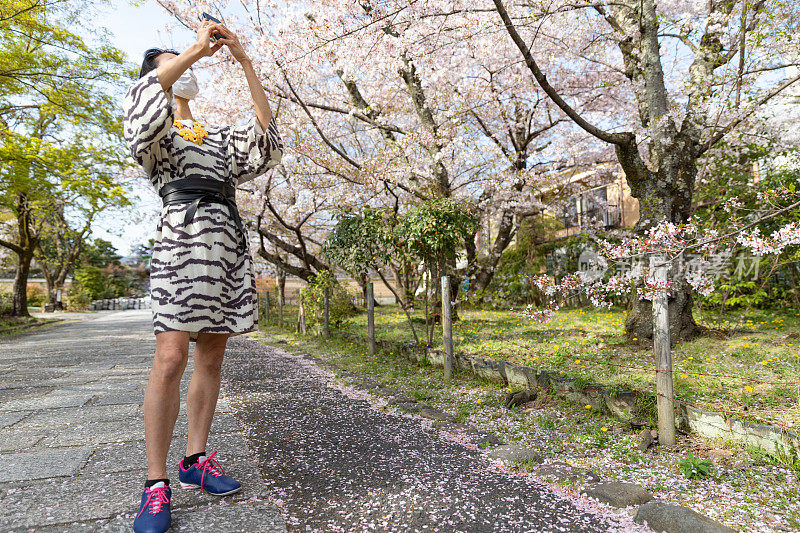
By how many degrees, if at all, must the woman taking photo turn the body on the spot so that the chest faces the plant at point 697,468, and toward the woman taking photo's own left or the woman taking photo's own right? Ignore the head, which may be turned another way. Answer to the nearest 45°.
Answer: approximately 45° to the woman taking photo's own left

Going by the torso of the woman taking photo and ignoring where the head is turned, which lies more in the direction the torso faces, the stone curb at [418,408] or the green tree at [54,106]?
the stone curb

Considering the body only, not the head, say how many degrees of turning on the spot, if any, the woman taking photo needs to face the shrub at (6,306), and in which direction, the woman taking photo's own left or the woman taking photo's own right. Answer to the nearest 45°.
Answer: approximately 135° to the woman taking photo's own left

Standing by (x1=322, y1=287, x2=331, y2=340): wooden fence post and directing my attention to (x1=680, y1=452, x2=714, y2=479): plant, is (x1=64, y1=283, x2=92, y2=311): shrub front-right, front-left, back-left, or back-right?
back-right

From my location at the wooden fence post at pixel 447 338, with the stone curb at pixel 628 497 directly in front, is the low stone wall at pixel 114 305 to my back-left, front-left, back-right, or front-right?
back-right

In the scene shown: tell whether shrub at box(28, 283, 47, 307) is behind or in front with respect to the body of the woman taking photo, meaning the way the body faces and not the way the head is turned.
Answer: behind

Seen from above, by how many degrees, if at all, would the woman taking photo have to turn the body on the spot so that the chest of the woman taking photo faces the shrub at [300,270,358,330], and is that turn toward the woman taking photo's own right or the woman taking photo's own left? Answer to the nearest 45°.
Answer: approximately 135° to the woman taking photo's own left

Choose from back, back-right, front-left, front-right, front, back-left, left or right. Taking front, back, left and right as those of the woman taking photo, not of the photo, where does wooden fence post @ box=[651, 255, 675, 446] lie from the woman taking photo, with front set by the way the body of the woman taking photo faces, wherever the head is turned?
front-left

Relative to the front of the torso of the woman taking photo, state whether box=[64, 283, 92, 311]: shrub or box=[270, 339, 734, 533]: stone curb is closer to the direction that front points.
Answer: the stone curb

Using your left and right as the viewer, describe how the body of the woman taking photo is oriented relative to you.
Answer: facing the viewer and to the right of the viewer

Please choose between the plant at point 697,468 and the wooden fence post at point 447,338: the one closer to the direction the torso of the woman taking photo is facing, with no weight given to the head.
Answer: the plant

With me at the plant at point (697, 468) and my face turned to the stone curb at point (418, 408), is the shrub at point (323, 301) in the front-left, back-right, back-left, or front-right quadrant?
front-right

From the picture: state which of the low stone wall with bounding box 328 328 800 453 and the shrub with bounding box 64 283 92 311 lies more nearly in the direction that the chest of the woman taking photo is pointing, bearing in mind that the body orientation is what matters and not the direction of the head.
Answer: the low stone wall

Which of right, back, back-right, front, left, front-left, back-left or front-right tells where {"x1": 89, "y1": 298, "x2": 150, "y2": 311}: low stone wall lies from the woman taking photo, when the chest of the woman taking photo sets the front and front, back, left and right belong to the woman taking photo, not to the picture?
back-left

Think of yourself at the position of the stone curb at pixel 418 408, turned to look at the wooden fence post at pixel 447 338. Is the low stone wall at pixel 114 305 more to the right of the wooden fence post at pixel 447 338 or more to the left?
left
